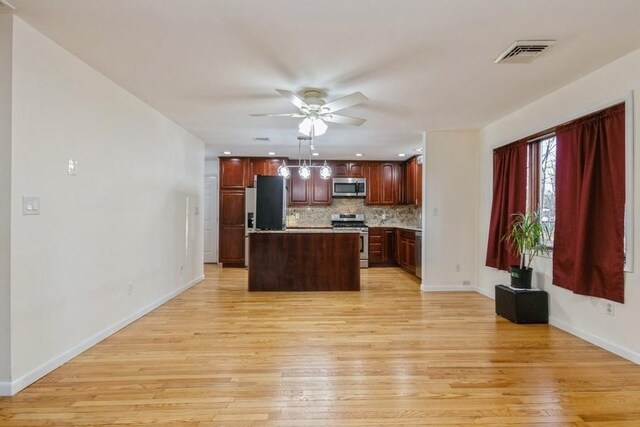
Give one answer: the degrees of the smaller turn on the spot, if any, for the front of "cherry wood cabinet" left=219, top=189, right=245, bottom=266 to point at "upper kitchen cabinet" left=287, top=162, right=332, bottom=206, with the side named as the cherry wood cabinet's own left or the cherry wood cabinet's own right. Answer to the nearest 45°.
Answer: approximately 90° to the cherry wood cabinet's own left

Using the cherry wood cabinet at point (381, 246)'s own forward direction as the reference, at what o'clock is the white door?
The white door is roughly at 3 o'clock from the cherry wood cabinet.

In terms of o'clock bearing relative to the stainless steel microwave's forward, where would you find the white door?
The white door is roughly at 3 o'clock from the stainless steel microwave.

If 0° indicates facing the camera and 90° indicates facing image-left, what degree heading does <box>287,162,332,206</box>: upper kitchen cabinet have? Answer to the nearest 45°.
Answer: approximately 0°

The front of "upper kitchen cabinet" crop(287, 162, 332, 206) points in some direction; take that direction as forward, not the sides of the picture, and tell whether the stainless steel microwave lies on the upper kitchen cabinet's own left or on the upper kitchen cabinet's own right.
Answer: on the upper kitchen cabinet's own left

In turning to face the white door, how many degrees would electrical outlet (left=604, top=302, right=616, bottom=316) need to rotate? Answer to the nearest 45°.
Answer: approximately 45° to its right

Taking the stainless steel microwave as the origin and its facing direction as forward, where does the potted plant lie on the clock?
The potted plant is roughly at 11 o'clock from the stainless steel microwave.

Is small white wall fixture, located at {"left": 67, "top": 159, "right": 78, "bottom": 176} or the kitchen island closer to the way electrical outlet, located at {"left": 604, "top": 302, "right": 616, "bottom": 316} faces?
the small white wall fixture
